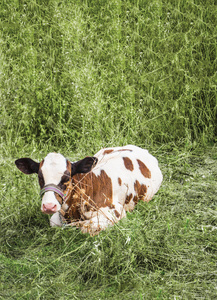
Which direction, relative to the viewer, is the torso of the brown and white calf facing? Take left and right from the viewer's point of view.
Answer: facing the viewer and to the left of the viewer
